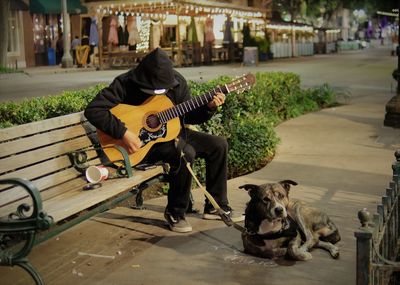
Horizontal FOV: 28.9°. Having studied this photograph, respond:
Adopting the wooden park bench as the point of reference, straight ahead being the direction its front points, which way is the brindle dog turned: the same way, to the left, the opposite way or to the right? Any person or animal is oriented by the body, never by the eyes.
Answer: to the right

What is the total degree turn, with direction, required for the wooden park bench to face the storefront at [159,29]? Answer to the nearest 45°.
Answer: approximately 135° to its left

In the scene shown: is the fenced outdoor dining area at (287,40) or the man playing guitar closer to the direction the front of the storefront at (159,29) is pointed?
the man playing guitar

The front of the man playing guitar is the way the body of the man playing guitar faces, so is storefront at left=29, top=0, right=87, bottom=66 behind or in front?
behind

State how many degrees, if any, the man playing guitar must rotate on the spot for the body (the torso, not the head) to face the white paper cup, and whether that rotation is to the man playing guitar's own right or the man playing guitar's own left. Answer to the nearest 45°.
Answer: approximately 90° to the man playing guitar's own right

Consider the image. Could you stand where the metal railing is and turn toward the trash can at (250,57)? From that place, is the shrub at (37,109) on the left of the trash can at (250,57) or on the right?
left

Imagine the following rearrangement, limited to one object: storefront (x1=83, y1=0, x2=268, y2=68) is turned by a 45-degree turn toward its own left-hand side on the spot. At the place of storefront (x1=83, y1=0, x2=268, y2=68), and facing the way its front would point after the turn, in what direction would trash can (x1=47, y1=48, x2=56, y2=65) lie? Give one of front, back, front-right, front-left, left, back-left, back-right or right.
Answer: back

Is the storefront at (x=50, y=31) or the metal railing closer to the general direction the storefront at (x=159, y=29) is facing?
the metal railing

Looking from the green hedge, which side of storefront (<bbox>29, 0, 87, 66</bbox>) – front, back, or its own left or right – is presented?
front

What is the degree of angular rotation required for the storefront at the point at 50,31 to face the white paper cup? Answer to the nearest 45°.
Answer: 0° — it already faces it

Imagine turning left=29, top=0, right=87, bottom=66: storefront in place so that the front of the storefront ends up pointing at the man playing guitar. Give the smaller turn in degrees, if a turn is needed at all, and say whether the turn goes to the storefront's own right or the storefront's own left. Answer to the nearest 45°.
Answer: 0° — it already faces them

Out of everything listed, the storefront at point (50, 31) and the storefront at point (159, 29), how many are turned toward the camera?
2

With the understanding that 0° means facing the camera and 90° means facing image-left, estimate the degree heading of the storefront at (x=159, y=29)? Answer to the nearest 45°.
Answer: approximately 0°
